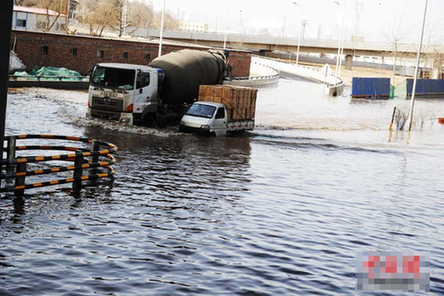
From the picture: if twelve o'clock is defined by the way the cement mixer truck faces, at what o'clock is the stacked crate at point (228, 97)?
The stacked crate is roughly at 7 o'clock from the cement mixer truck.

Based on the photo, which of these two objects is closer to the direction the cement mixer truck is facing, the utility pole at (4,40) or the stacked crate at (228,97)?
the utility pole

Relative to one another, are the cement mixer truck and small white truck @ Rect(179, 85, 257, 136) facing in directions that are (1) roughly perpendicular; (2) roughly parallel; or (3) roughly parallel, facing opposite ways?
roughly parallel

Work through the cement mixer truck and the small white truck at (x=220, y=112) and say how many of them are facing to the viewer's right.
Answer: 0

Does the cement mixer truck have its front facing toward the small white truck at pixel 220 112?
no

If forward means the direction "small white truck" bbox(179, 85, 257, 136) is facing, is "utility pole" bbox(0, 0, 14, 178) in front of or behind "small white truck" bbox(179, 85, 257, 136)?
in front

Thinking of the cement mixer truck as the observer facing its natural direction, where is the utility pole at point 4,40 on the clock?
The utility pole is roughly at 11 o'clock from the cement mixer truck.

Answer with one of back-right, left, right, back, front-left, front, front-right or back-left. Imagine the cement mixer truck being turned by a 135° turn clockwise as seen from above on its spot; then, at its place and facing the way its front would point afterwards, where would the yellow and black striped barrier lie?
back

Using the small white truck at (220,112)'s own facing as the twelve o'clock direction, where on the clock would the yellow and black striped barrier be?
The yellow and black striped barrier is roughly at 11 o'clock from the small white truck.

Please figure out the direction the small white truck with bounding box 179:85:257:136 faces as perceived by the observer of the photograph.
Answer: facing the viewer and to the left of the viewer
